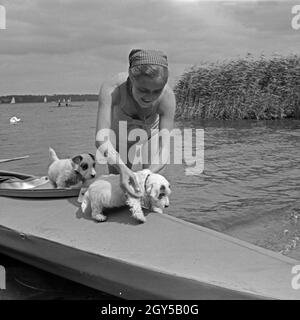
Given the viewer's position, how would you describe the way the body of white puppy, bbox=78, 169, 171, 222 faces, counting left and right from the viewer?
facing to the right of the viewer

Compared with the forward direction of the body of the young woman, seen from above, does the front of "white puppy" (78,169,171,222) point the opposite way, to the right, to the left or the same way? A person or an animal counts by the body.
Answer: to the left

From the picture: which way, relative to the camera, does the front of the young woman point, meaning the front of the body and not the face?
toward the camera

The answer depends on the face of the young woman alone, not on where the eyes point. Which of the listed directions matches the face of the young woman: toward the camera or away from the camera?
toward the camera

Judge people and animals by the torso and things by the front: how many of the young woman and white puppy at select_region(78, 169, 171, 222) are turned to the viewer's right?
1
